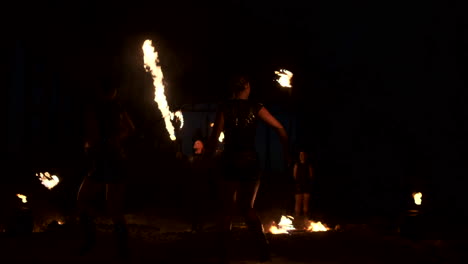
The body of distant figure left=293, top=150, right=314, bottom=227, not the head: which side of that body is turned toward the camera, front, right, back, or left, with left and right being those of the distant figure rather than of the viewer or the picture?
front

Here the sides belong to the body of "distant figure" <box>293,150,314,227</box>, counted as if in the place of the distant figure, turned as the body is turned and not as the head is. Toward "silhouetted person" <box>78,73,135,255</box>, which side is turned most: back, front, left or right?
front

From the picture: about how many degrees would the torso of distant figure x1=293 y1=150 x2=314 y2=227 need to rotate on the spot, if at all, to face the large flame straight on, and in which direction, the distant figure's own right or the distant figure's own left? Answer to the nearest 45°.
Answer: approximately 45° to the distant figure's own right

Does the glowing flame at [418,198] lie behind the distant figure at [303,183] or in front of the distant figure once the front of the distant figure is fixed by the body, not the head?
in front

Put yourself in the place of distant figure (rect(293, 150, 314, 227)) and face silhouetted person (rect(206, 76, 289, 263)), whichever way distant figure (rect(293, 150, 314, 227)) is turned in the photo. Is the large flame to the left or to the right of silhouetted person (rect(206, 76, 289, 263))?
right

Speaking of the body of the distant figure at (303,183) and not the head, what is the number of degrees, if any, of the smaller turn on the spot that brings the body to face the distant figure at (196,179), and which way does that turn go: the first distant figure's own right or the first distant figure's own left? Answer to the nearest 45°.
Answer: approximately 45° to the first distant figure's own right

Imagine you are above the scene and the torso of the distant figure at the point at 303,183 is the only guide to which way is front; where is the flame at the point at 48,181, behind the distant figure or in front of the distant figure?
in front
